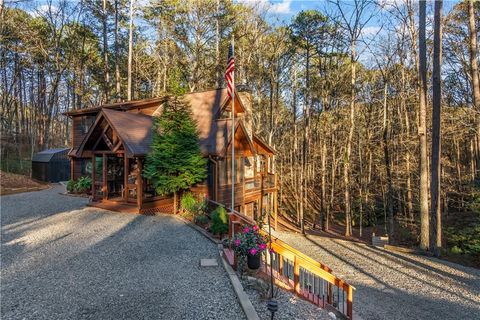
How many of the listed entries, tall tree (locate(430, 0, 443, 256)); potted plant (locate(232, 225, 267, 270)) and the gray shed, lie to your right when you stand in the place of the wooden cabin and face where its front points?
1

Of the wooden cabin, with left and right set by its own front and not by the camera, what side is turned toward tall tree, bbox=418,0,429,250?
left

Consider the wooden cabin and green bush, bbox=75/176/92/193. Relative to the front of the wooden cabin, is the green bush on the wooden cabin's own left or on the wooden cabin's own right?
on the wooden cabin's own right

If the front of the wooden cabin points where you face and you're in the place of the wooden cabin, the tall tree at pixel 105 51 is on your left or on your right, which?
on your right

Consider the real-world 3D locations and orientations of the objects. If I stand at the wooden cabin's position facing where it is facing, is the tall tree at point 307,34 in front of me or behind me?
behind

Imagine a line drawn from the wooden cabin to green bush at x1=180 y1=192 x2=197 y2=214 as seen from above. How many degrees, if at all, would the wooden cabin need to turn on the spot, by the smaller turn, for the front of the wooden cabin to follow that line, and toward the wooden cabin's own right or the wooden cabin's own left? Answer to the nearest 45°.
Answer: approximately 90° to the wooden cabin's own left

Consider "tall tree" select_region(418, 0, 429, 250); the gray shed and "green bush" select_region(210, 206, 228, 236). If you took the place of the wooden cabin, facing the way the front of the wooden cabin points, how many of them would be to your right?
1

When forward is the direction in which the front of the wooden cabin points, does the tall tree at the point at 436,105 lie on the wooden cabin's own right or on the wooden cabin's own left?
on the wooden cabin's own left

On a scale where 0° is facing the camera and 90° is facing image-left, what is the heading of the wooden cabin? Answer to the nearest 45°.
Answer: approximately 45°

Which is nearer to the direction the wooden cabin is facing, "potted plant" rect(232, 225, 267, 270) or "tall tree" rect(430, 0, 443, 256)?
the potted plant

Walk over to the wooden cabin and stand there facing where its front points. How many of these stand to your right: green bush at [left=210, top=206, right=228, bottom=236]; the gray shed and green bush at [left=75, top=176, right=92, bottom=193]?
2

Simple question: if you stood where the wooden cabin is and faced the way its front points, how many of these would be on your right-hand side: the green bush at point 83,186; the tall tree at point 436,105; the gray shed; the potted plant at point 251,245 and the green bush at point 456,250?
2

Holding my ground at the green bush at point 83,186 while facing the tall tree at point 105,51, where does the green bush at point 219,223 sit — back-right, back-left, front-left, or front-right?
back-right

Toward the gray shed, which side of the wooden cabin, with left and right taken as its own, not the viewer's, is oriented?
right
